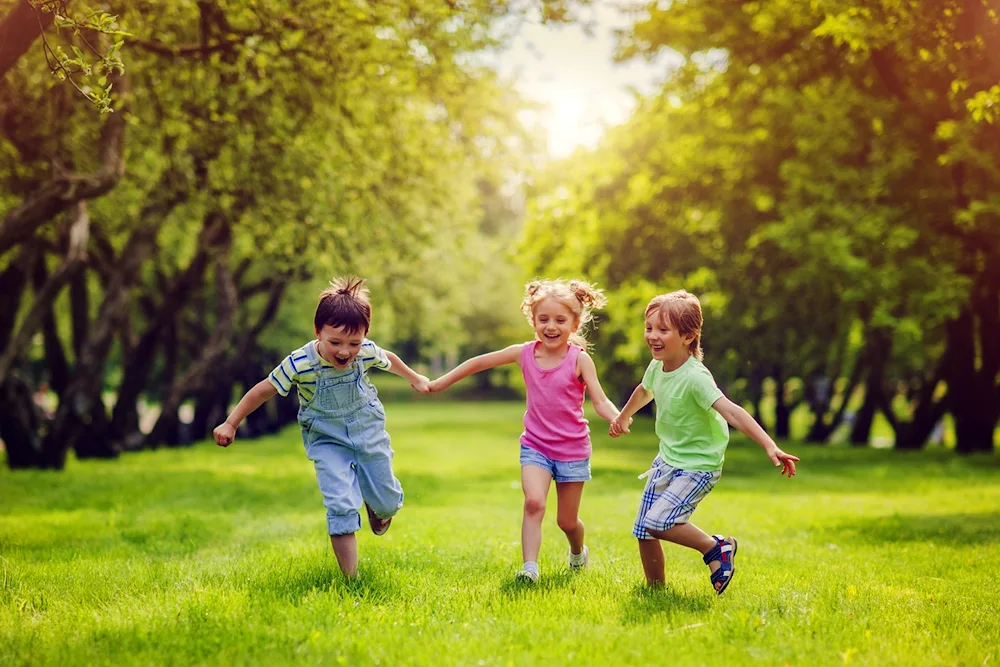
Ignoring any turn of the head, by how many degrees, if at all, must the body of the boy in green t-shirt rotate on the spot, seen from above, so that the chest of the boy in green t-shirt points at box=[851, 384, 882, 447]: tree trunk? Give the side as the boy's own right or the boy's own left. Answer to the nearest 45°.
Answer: approximately 135° to the boy's own right

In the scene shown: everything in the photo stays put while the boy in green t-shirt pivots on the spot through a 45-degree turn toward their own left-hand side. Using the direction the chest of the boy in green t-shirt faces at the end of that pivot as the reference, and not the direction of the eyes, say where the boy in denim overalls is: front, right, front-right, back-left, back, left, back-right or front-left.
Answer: right

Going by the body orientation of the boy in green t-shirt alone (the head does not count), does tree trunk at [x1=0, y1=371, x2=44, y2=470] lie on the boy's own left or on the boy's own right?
on the boy's own right

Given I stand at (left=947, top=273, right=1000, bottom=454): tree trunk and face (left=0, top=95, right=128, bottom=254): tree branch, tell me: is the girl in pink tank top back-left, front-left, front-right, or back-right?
front-left

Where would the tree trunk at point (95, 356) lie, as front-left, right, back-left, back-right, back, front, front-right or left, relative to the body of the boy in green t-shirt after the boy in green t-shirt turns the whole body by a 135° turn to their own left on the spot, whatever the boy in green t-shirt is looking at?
back-left

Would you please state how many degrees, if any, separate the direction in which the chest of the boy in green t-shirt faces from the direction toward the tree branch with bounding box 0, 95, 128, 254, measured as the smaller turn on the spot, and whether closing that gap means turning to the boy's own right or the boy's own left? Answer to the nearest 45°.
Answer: approximately 90° to the boy's own right

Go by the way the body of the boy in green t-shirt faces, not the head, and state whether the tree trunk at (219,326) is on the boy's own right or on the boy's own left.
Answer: on the boy's own right

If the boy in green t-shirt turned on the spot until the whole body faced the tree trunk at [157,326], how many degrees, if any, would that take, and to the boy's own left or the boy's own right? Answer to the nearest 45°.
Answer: approximately 90° to the boy's own right

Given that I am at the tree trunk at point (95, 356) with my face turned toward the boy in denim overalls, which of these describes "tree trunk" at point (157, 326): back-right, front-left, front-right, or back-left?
back-left

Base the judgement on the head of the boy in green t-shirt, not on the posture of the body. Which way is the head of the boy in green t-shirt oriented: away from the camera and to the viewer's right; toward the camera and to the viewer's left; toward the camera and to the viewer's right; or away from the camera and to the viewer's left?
toward the camera and to the viewer's left

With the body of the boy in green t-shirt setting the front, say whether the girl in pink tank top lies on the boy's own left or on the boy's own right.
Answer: on the boy's own right
